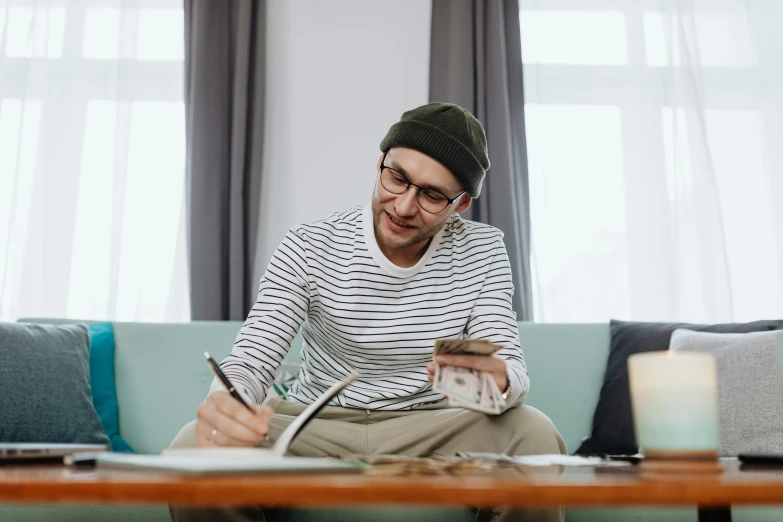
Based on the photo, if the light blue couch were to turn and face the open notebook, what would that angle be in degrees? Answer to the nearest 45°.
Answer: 0° — it already faces it

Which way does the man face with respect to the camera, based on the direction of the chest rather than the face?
toward the camera

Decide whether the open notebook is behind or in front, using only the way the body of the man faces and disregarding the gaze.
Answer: in front

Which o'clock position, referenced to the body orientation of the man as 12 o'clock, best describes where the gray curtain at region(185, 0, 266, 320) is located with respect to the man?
The gray curtain is roughly at 5 o'clock from the man.

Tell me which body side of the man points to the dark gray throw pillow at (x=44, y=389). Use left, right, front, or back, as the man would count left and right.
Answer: right

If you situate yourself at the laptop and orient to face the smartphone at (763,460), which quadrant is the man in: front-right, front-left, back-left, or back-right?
front-left

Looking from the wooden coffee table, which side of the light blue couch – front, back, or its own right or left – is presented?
front

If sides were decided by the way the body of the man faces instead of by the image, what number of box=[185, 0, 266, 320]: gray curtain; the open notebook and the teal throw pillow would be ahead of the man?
1

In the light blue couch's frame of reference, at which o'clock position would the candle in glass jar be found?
The candle in glass jar is roughly at 11 o'clock from the light blue couch.

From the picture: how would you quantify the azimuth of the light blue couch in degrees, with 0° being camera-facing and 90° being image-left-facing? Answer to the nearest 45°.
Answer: approximately 0°
